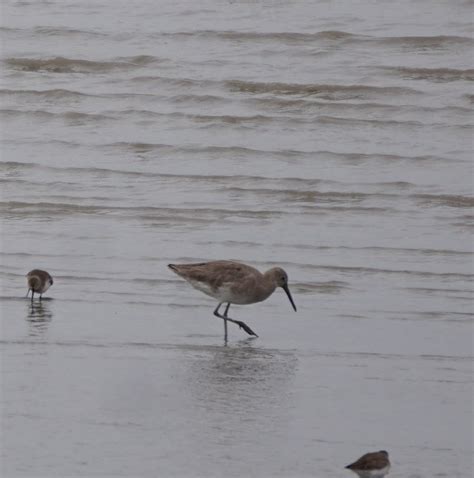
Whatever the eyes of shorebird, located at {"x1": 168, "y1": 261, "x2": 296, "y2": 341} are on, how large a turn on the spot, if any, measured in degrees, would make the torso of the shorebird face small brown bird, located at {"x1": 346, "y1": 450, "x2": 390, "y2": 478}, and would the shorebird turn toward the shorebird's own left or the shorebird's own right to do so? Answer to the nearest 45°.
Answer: approximately 90° to the shorebird's own right

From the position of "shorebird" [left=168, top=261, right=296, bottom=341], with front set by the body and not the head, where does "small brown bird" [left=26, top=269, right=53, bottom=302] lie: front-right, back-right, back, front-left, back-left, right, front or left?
back

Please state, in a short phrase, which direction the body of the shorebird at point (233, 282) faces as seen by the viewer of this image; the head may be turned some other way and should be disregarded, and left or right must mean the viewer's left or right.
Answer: facing to the right of the viewer

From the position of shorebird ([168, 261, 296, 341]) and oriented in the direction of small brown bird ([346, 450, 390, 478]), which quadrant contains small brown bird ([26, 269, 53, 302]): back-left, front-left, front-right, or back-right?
back-right
